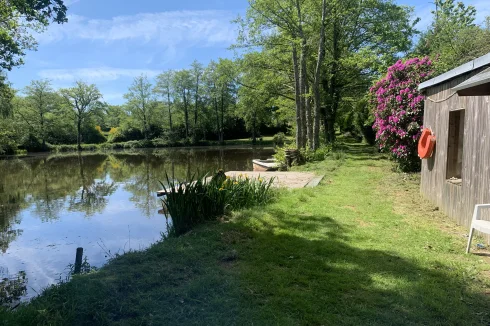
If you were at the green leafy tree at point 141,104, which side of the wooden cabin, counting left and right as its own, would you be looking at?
right

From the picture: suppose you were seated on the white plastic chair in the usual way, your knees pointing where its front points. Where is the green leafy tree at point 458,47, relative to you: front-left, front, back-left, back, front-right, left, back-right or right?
back-right

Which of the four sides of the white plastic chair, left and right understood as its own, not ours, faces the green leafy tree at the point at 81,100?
right

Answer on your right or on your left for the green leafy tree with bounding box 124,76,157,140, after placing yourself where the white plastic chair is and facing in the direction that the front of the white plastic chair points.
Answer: on your right

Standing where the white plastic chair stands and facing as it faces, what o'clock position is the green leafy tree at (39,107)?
The green leafy tree is roughly at 2 o'clock from the white plastic chair.

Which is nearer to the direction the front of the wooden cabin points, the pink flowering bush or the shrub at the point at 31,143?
the shrub

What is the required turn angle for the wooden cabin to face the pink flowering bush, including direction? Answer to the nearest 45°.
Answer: approximately 135° to its right

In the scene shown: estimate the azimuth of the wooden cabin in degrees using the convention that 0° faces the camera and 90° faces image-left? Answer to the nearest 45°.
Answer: approximately 45°
